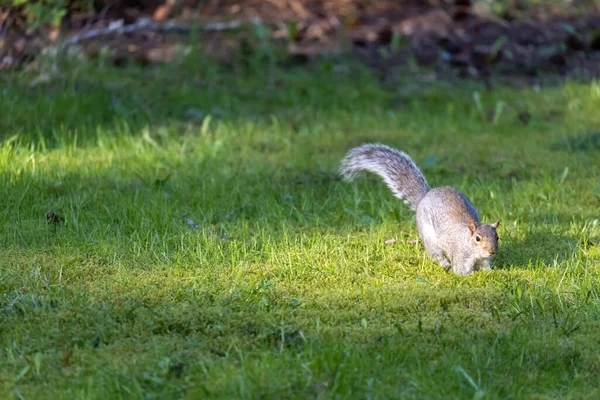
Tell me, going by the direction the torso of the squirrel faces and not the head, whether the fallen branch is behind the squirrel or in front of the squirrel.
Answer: behind
